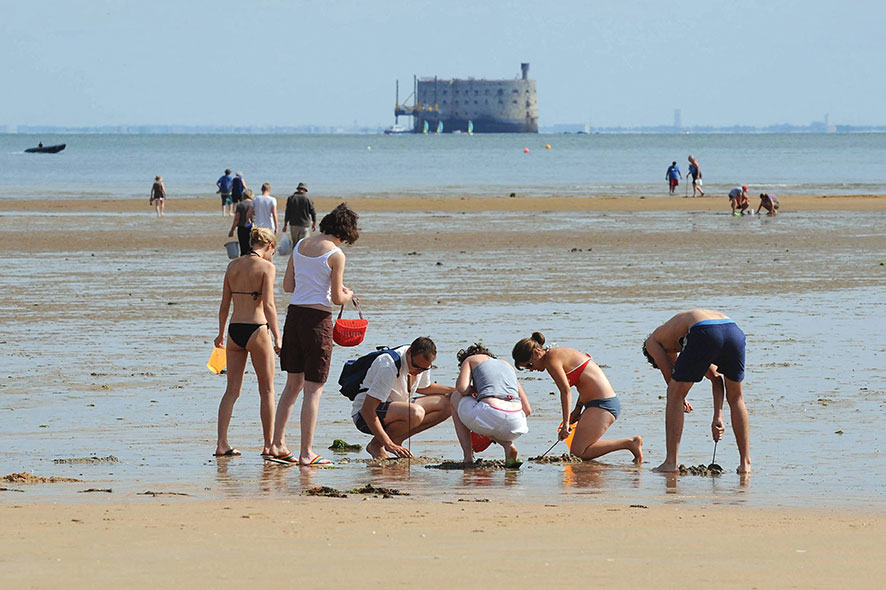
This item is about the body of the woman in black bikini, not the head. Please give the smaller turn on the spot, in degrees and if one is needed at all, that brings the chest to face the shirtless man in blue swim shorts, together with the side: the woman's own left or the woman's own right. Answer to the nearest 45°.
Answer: approximately 90° to the woman's own right

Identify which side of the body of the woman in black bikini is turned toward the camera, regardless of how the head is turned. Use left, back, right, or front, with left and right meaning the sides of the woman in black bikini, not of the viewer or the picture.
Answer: back

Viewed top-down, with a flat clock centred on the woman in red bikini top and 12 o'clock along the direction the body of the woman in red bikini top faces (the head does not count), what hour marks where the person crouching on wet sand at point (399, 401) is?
The person crouching on wet sand is roughly at 12 o'clock from the woman in red bikini top.

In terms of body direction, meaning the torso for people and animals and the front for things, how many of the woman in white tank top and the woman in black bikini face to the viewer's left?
0

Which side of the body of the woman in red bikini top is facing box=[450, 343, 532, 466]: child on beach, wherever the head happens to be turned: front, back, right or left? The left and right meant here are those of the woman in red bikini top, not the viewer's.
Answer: front

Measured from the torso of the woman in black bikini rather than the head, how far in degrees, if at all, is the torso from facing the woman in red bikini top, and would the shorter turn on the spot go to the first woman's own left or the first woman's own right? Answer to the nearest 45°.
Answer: approximately 90° to the first woman's own right

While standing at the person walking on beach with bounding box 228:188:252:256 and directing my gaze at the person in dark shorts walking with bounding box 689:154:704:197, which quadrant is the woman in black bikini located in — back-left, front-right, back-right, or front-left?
back-right

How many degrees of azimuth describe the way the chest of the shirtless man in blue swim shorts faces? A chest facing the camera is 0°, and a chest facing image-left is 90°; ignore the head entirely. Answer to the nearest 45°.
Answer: approximately 135°

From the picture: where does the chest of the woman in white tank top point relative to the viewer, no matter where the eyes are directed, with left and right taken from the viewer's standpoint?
facing away from the viewer and to the right of the viewer

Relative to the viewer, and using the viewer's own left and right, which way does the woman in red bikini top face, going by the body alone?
facing to the left of the viewer

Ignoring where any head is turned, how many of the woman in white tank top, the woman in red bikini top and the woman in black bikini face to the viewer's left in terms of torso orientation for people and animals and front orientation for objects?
1

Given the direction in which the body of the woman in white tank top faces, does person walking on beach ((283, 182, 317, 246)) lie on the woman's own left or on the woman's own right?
on the woman's own left

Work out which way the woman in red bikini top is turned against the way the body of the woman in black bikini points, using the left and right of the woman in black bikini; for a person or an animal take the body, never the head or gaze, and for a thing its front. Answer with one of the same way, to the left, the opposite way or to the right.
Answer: to the left

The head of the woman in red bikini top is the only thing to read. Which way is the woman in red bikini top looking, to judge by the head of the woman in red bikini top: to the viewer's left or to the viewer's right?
to the viewer's left

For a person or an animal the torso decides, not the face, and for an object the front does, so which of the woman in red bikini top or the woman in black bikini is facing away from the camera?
the woman in black bikini
